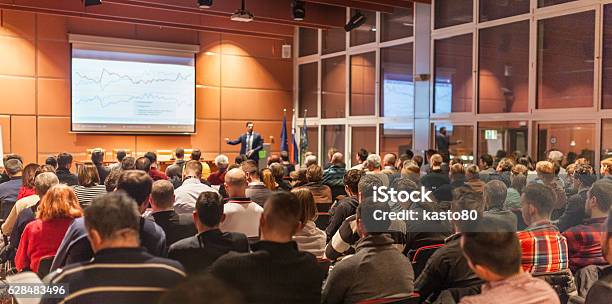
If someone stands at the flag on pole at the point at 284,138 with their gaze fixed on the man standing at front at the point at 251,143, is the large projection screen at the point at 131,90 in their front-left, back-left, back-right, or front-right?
front-right

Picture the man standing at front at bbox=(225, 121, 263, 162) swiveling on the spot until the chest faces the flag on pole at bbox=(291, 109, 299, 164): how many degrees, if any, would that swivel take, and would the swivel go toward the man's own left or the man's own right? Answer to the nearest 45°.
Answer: approximately 135° to the man's own left

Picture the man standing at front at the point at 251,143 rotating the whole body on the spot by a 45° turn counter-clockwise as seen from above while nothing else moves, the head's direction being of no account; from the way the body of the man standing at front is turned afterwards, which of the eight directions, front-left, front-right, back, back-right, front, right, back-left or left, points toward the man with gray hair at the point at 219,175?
front-right

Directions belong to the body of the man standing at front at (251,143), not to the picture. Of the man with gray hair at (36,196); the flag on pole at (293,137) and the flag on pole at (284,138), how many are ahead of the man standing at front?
1

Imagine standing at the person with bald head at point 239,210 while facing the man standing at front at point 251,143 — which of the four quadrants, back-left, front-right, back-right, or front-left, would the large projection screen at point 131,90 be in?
front-left

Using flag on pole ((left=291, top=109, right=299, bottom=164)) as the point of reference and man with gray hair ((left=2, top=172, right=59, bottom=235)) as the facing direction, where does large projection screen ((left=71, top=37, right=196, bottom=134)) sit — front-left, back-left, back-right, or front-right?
front-right

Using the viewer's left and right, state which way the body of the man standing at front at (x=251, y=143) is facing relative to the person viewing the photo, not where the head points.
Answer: facing the viewer

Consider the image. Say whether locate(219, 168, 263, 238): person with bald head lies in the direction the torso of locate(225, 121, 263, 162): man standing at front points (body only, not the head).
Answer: yes

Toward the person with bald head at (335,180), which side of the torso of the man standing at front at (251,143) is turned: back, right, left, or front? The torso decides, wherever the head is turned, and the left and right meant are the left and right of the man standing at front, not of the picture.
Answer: front

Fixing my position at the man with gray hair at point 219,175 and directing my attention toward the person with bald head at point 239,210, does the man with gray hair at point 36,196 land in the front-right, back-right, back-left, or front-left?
front-right

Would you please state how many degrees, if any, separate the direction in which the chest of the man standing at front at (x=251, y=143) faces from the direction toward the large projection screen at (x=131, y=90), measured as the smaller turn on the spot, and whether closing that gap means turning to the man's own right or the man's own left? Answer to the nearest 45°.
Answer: approximately 90° to the man's own right

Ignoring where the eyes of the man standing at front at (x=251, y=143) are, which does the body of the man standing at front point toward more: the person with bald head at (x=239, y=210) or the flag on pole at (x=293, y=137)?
the person with bald head

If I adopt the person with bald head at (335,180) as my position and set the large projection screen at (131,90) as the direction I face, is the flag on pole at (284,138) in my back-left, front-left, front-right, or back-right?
front-right

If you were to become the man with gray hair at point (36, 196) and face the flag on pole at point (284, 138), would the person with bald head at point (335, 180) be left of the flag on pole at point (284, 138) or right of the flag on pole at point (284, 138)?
right

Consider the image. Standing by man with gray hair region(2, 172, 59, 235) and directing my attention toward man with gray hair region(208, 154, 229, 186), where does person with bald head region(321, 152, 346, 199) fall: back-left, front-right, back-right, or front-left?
front-right

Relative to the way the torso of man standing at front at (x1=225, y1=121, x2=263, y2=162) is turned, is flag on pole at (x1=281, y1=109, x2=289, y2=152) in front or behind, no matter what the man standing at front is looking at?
behind
